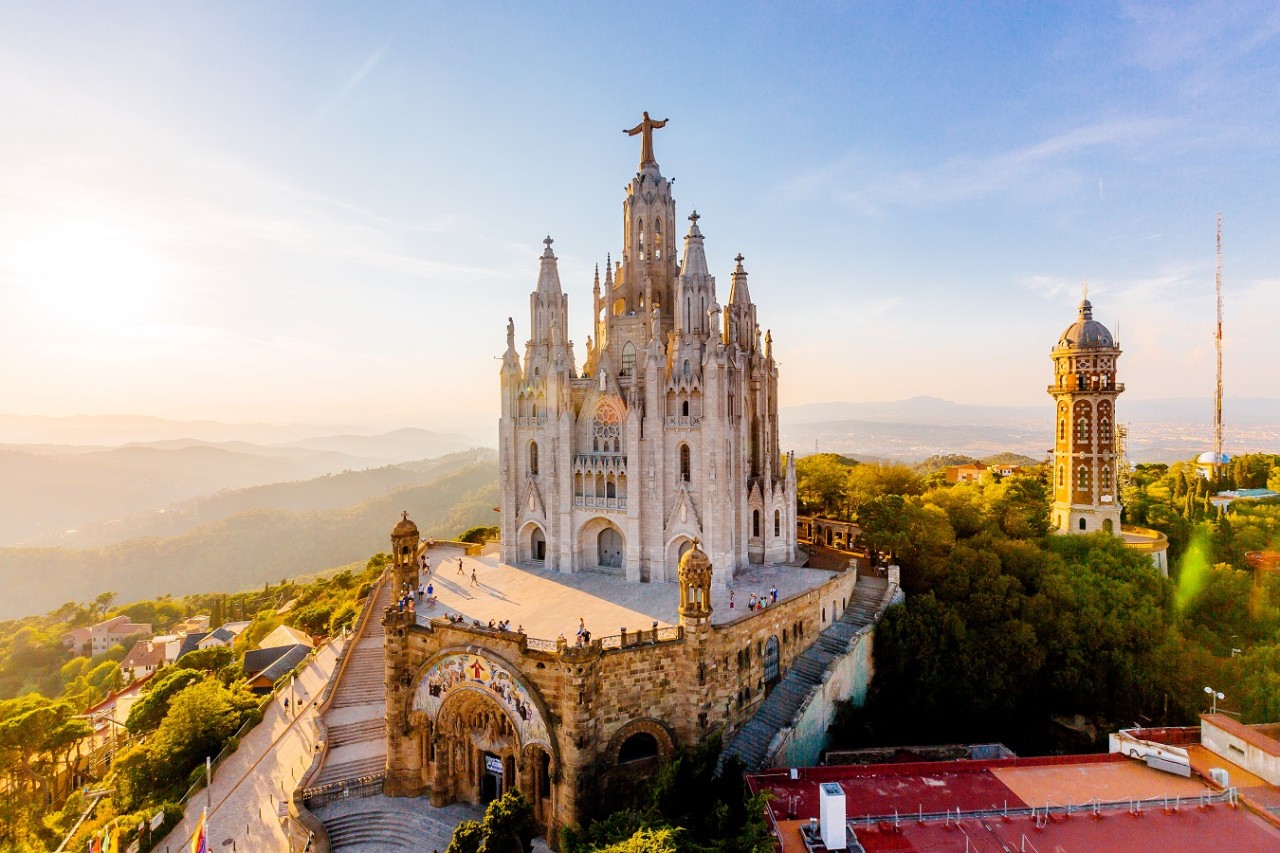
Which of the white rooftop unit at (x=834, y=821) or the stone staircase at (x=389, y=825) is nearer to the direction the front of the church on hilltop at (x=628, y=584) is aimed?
the stone staircase

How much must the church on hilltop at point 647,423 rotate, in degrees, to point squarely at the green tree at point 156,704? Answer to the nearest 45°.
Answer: approximately 45° to its right

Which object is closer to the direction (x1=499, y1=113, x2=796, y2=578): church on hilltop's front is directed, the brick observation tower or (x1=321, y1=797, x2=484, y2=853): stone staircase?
the stone staircase

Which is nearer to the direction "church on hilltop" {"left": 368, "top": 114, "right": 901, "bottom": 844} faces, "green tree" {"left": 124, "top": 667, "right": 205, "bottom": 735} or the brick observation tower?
the green tree

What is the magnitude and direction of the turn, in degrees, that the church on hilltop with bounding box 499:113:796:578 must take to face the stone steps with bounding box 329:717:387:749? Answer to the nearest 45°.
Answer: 0° — it already faces it

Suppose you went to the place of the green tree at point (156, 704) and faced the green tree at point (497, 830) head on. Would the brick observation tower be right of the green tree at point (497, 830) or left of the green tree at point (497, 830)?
left

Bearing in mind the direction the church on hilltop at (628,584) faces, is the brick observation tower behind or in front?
behind

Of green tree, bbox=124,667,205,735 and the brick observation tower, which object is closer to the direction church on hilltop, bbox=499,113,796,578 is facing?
the green tree

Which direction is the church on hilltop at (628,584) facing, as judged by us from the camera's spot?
facing the viewer and to the left of the viewer

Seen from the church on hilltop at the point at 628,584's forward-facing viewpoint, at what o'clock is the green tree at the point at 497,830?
The green tree is roughly at 11 o'clock from the church on hilltop.

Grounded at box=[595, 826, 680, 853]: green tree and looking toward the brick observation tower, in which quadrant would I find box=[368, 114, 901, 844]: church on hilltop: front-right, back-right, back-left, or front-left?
front-left

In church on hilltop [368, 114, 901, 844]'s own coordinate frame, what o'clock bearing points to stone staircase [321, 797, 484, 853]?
The stone staircase is roughly at 12 o'clock from the church on hilltop.

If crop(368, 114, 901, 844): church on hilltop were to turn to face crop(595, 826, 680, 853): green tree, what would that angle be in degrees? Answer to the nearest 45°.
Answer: approximately 45° to its left

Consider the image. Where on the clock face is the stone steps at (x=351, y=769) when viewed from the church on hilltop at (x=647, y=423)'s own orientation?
The stone steps is roughly at 12 o'clock from the church on hilltop.
